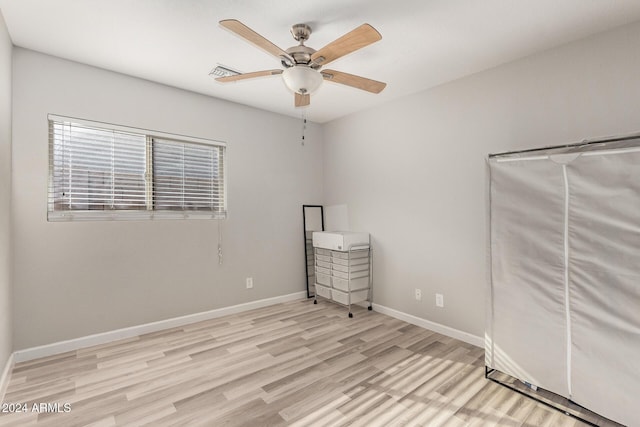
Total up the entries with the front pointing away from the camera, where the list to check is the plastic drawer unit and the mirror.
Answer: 0

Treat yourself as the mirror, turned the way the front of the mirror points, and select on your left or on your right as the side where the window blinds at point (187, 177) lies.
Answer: on your right

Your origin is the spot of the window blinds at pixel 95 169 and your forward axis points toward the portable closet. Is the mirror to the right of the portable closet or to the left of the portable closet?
left

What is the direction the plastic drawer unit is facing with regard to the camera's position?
facing the viewer and to the left of the viewer

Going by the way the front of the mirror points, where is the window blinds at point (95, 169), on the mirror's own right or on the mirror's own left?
on the mirror's own right

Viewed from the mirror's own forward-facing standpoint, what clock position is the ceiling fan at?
The ceiling fan is roughly at 12 o'clock from the mirror.

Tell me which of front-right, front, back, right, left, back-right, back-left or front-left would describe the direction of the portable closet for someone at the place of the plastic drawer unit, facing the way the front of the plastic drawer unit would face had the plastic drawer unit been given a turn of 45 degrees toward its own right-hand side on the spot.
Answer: back-left

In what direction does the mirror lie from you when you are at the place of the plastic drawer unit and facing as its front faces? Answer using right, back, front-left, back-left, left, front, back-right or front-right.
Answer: right

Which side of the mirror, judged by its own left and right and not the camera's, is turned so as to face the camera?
front
